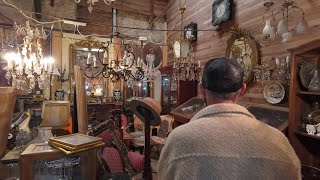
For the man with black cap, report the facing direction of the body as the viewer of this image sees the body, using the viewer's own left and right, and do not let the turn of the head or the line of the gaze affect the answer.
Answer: facing away from the viewer

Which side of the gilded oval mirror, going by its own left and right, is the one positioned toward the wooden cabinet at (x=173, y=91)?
right

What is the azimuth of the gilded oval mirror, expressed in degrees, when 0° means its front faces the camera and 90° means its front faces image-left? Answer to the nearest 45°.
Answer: approximately 45°

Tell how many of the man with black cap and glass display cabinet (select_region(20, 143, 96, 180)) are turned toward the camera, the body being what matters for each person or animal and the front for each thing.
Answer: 1

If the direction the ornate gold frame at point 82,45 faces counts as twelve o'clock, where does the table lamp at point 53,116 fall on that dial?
The table lamp is roughly at 12 o'clock from the ornate gold frame.

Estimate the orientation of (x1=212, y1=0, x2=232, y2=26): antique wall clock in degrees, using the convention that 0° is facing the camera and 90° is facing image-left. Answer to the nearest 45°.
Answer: approximately 45°

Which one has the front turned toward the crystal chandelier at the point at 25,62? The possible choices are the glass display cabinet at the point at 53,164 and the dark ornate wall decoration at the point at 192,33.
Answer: the dark ornate wall decoration

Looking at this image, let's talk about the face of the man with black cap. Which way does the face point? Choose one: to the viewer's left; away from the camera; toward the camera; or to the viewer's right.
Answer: away from the camera

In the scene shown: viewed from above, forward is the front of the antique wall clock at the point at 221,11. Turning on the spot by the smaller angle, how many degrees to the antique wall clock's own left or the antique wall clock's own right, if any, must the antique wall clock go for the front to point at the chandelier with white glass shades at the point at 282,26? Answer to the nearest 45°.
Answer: approximately 90° to the antique wall clock's own left
